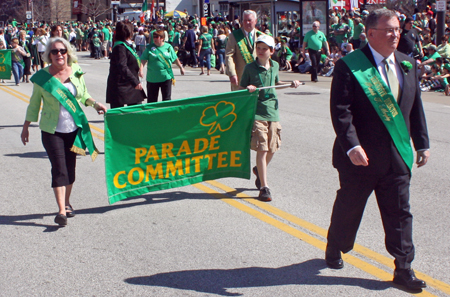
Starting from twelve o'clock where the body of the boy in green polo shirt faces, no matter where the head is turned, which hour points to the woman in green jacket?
The woman in green jacket is roughly at 2 o'clock from the boy in green polo shirt.

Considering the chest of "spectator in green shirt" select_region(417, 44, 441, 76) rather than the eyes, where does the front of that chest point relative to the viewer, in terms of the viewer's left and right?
facing the viewer and to the left of the viewer

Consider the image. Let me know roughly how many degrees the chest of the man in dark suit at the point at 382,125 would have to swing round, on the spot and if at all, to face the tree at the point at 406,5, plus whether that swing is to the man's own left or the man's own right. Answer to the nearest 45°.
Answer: approximately 135° to the man's own left

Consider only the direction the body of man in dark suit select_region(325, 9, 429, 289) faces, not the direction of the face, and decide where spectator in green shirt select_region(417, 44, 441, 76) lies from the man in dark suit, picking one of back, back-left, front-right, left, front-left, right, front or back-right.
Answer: back-left

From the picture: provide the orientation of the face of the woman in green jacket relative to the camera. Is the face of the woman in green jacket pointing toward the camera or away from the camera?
toward the camera

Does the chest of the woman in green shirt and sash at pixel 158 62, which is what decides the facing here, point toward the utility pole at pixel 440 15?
no

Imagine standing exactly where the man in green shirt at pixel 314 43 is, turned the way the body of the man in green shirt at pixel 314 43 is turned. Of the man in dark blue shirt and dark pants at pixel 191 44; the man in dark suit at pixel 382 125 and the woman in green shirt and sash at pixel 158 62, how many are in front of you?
2

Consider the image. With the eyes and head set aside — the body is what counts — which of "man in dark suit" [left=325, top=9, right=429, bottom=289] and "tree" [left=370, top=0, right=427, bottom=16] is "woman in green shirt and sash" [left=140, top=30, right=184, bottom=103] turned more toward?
the man in dark suit

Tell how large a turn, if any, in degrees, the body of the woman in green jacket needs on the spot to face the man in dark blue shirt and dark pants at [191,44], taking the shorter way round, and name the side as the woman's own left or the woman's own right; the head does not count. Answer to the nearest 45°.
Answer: approximately 180°

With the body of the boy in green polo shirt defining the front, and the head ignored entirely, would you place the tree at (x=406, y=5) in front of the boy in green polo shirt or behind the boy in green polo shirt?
behind

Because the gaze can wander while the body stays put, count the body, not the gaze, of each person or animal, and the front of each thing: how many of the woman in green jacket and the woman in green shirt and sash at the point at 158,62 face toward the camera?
2

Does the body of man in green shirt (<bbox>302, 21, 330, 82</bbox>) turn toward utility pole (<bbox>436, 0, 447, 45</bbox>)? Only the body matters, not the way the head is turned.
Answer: no

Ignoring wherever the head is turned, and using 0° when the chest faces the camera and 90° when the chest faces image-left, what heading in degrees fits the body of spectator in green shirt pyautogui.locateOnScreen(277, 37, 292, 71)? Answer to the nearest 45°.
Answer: approximately 45°

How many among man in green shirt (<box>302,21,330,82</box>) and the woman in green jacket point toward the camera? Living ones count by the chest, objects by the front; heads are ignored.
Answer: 2

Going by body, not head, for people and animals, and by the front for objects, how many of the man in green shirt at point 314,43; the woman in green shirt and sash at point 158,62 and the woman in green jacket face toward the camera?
3

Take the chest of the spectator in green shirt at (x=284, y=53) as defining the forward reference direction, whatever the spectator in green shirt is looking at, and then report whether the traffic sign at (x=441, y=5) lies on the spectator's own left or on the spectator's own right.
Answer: on the spectator's own left

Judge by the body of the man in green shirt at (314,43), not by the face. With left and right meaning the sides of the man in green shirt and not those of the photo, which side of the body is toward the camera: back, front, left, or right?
front

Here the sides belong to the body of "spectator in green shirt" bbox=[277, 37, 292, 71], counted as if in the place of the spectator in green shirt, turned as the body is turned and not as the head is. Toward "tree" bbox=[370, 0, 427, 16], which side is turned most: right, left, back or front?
back
